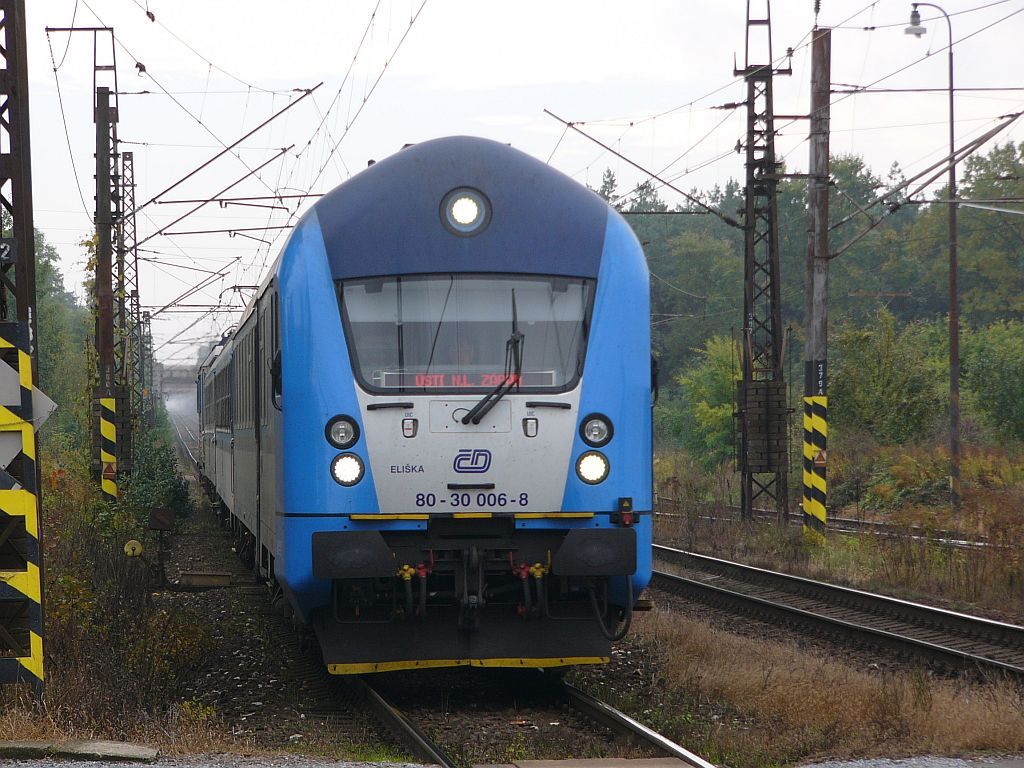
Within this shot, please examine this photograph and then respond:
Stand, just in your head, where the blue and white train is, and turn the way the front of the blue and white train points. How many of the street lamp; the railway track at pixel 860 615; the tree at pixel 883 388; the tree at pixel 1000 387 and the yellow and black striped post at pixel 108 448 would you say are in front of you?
0

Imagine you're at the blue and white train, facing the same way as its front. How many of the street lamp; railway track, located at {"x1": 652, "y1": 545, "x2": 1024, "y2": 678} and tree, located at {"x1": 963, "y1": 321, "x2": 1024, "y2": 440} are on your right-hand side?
0

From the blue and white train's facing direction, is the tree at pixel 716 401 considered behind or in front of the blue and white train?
behind

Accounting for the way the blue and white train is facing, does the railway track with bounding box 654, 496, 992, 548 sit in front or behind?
behind

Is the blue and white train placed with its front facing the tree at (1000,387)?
no

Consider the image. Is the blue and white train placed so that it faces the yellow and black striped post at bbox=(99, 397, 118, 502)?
no

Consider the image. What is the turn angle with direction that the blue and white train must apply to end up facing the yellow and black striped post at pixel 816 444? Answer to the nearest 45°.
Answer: approximately 135° to its left

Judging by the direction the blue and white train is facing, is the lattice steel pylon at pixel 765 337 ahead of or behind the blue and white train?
behind

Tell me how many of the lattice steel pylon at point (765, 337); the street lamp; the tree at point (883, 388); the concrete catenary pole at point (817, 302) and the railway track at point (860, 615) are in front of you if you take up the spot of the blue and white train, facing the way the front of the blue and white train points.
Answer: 0

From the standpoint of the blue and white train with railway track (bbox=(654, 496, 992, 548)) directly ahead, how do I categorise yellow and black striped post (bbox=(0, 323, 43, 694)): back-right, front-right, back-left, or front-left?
back-left

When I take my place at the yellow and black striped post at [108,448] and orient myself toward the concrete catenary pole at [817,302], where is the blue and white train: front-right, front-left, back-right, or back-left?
front-right

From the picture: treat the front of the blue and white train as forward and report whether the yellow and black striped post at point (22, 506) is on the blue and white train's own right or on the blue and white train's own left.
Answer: on the blue and white train's own right

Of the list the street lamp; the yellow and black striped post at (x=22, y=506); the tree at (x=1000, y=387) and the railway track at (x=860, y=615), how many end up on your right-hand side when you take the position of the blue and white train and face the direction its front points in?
1

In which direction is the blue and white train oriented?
toward the camera

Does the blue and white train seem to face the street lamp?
no
